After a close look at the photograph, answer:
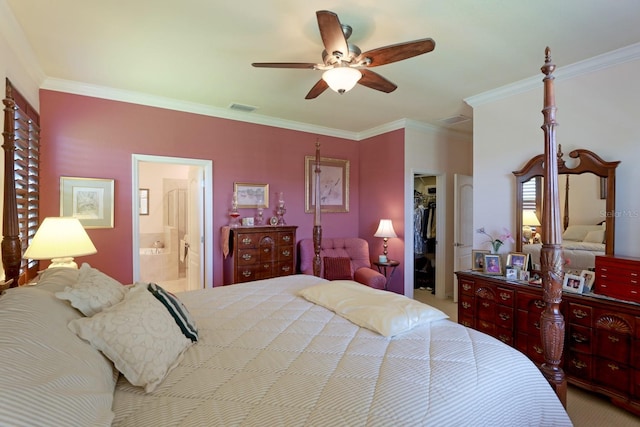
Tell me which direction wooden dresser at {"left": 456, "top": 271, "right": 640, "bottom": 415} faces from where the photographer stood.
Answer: facing the viewer and to the left of the viewer

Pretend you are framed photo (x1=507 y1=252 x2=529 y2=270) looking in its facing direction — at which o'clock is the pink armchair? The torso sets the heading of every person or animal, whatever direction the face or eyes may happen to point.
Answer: The pink armchair is roughly at 2 o'clock from the framed photo.

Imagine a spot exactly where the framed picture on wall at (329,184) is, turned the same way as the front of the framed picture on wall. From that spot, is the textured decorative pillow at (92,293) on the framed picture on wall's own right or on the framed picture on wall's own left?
on the framed picture on wall's own right

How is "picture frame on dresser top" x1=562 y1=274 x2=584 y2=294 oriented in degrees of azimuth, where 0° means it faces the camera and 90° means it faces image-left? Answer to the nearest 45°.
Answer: approximately 45°

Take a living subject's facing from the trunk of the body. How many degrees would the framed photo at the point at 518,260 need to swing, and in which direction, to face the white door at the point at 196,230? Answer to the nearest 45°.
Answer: approximately 45° to its right

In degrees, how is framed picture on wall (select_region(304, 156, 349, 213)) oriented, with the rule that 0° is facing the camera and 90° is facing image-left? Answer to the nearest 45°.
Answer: approximately 315°

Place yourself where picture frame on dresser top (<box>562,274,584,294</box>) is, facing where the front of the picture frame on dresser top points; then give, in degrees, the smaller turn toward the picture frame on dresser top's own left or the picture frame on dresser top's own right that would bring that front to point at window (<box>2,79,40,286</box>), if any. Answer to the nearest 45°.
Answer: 0° — it already faces it

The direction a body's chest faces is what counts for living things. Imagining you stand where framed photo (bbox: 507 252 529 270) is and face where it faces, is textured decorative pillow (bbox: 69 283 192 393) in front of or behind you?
in front

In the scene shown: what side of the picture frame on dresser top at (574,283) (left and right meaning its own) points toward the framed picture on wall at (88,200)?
front

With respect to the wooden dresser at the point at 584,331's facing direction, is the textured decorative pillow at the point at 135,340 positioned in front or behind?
in front

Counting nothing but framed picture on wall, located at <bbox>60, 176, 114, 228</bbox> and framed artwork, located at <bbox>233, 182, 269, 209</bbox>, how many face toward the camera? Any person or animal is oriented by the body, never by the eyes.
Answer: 2

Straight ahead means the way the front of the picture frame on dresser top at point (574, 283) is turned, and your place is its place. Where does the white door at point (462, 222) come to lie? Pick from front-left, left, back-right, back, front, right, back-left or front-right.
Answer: right
